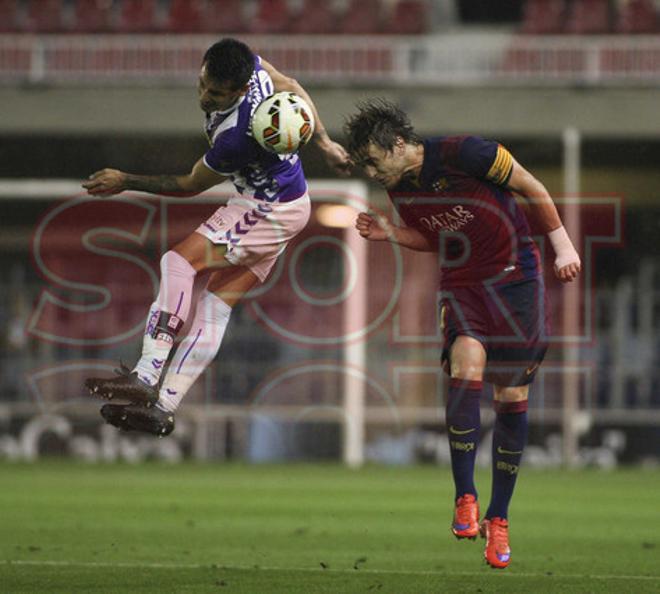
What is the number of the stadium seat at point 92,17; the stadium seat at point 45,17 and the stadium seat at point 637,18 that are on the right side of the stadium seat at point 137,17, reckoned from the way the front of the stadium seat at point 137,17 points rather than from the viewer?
2

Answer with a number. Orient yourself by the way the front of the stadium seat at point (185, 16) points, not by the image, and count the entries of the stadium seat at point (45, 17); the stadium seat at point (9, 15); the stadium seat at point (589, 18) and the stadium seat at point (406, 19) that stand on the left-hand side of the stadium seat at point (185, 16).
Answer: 2

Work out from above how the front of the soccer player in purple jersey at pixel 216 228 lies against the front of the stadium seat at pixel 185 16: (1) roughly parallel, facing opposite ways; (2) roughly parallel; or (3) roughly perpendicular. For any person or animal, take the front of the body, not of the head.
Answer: roughly perpendicular

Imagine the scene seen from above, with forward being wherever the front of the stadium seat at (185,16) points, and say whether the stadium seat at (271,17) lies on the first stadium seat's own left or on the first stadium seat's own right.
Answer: on the first stadium seat's own left

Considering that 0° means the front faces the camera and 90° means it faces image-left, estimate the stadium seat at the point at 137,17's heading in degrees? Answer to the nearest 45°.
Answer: approximately 0°

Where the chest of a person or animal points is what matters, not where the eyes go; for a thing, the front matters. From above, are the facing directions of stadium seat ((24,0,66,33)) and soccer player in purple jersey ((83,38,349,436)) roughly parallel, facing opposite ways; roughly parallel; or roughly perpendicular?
roughly perpendicular

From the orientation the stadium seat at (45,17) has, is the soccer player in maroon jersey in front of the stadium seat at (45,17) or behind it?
in front

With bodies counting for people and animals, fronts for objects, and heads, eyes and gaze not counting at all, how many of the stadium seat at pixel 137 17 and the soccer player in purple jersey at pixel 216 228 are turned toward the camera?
1

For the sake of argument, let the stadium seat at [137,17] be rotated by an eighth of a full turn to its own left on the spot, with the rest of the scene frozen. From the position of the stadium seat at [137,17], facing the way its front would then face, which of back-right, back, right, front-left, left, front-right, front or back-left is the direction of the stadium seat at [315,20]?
front-left

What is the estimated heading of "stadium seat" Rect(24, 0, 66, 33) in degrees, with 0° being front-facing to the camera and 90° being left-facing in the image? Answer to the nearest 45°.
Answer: approximately 0°
